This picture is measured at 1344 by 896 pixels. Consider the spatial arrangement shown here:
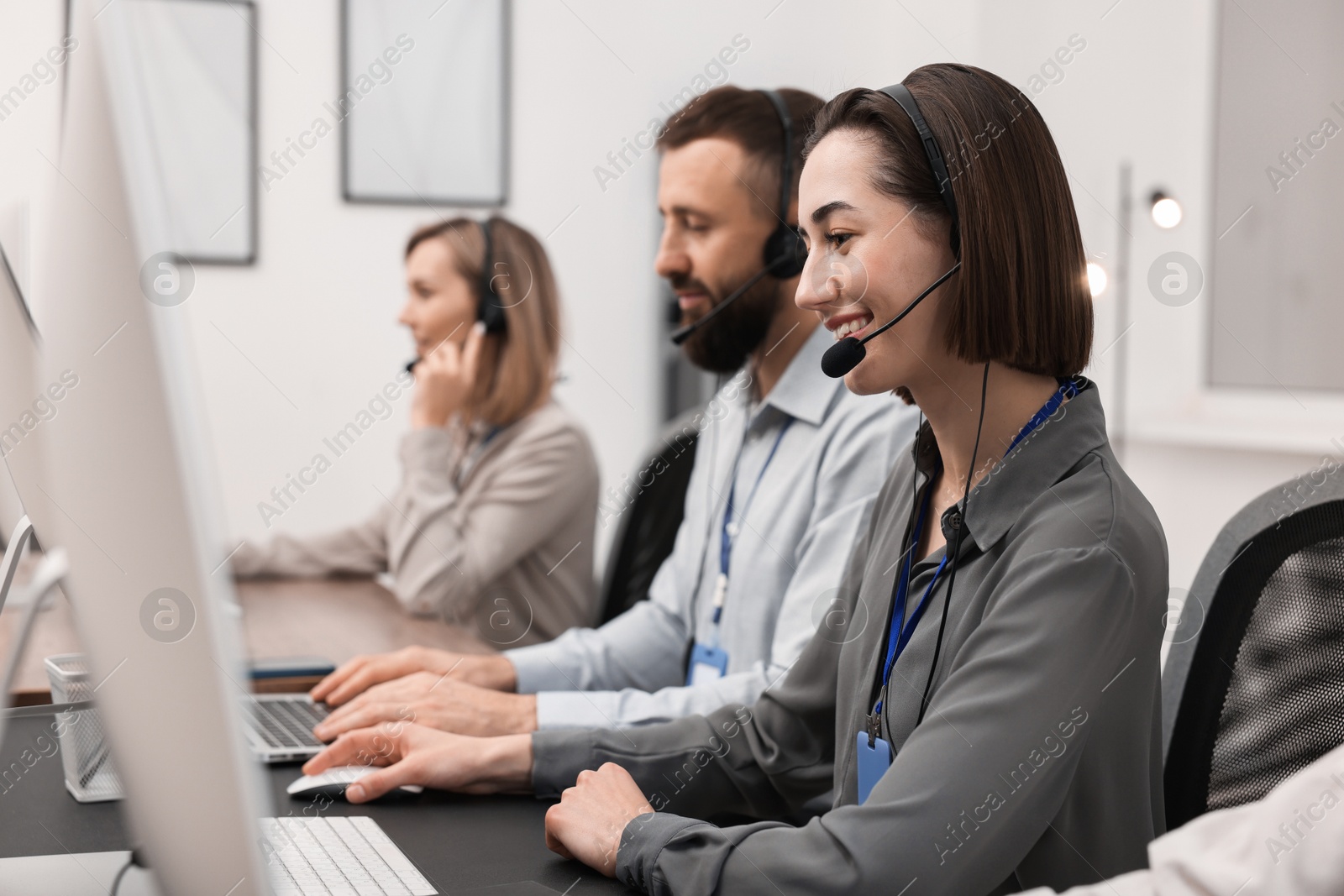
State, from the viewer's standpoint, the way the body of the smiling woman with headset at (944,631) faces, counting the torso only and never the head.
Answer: to the viewer's left

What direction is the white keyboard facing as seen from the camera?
to the viewer's right

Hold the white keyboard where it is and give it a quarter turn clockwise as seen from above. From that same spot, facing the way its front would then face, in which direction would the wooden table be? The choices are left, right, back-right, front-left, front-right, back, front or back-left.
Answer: back

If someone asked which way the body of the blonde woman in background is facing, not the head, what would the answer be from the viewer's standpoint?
to the viewer's left

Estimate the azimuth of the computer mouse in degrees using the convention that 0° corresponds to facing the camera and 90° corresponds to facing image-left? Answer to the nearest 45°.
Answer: approximately 90°

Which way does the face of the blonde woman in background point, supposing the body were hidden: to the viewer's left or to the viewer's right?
to the viewer's left

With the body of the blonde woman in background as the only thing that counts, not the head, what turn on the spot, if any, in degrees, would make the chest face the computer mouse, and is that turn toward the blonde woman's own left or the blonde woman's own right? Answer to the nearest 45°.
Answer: approximately 90° to the blonde woman's own left

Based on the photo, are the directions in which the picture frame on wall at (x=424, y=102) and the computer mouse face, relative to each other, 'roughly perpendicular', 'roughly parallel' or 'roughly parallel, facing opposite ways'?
roughly perpendicular

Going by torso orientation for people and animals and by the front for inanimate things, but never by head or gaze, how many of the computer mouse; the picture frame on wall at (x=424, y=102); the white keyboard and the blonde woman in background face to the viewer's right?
1

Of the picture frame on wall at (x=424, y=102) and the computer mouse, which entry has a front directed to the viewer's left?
the computer mouse

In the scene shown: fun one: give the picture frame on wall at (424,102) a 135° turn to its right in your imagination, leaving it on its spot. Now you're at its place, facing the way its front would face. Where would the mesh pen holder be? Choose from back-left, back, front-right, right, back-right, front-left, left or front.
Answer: back-left

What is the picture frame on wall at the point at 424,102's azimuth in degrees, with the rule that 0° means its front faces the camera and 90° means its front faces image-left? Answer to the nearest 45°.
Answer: approximately 0°
